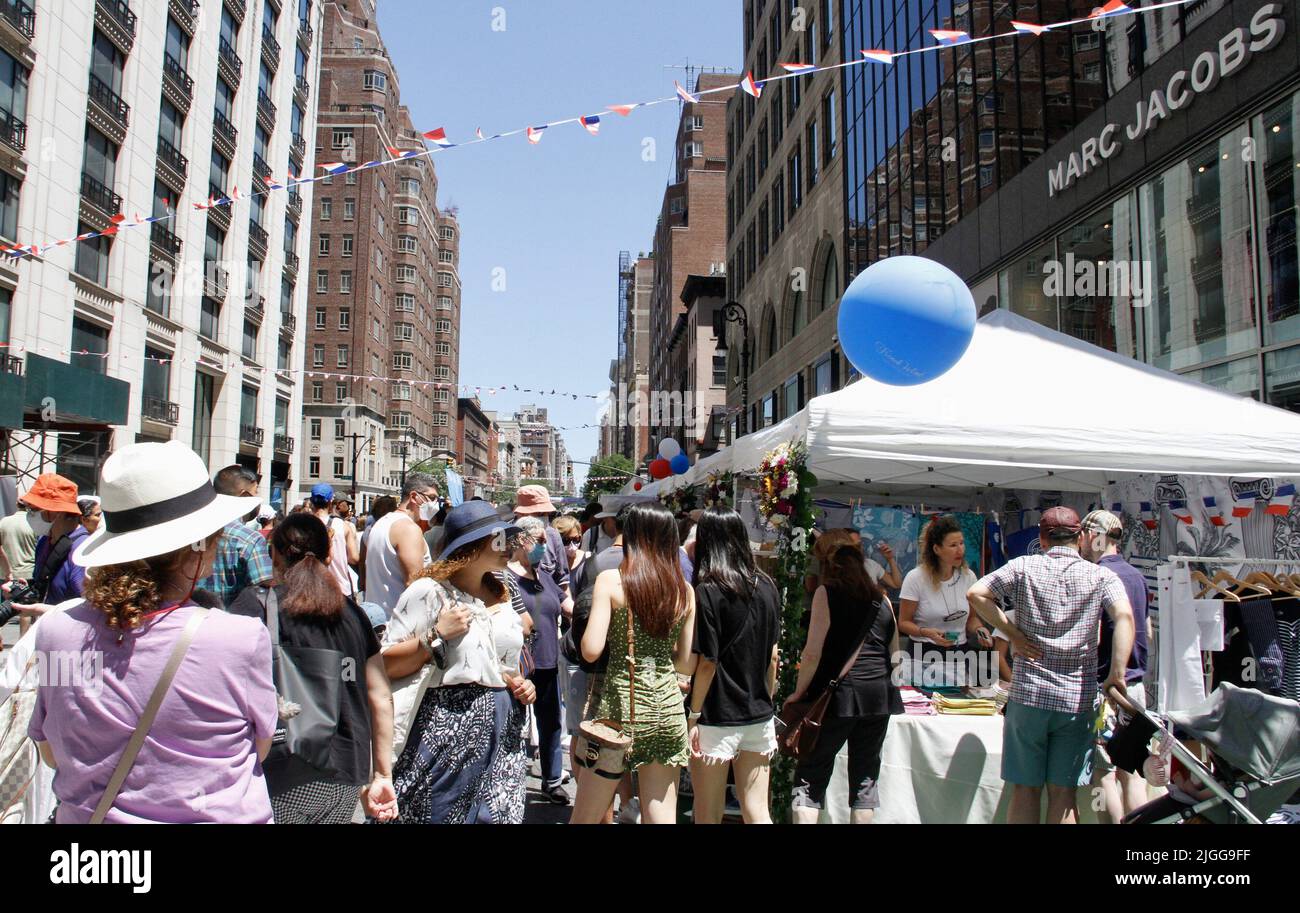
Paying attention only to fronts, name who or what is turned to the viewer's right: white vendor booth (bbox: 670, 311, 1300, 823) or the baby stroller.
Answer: the baby stroller

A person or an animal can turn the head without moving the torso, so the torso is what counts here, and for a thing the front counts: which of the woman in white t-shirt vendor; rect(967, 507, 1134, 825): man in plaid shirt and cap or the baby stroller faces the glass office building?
the man in plaid shirt and cap

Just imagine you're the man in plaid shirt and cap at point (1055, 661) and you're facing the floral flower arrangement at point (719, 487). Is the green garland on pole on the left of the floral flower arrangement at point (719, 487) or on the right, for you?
left

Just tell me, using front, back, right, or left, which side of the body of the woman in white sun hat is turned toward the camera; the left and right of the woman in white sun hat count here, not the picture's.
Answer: back

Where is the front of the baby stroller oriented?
to the viewer's right

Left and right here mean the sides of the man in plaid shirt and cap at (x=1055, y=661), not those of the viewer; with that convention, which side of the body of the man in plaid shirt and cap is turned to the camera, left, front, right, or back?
back

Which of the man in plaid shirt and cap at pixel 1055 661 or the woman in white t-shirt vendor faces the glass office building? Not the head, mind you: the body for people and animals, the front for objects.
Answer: the man in plaid shirt and cap

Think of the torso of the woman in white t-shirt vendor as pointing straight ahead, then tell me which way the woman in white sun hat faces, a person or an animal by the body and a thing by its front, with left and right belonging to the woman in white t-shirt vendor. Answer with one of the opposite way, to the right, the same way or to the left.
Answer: the opposite way

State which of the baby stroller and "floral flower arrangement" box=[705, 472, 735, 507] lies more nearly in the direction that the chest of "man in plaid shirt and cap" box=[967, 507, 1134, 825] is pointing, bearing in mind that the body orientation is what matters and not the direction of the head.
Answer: the floral flower arrangement

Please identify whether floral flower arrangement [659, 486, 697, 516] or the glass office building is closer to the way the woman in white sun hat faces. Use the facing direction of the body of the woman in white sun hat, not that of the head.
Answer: the floral flower arrangement

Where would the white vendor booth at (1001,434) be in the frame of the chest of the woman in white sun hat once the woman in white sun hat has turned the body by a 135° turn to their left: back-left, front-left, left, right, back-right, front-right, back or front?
back-left

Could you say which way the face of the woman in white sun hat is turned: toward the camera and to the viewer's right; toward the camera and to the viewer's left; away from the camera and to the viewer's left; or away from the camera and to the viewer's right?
away from the camera and to the viewer's right

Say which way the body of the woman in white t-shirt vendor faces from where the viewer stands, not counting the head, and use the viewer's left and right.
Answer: facing the viewer and to the right of the viewer

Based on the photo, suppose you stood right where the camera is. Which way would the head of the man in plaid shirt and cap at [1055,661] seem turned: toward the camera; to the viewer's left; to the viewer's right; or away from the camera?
away from the camera
